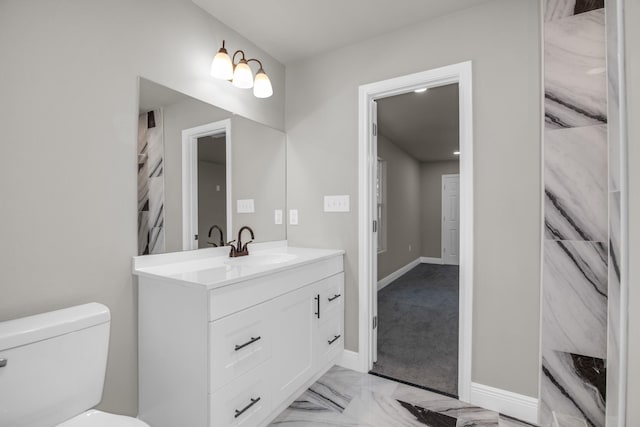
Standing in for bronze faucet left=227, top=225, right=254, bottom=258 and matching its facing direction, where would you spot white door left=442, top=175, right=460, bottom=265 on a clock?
The white door is roughly at 9 o'clock from the bronze faucet.

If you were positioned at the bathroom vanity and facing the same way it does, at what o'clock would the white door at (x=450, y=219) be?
The white door is roughly at 9 o'clock from the bathroom vanity.

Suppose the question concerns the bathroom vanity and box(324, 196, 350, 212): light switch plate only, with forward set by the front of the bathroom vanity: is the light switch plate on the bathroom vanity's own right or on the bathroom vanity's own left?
on the bathroom vanity's own left

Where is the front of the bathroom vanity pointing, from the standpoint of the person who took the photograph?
facing the viewer and to the right of the viewer

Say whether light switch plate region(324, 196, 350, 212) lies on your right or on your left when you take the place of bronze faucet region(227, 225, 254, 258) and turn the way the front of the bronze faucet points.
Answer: on your left

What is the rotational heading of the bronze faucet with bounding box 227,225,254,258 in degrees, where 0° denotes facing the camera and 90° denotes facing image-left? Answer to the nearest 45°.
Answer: approximately 315°
